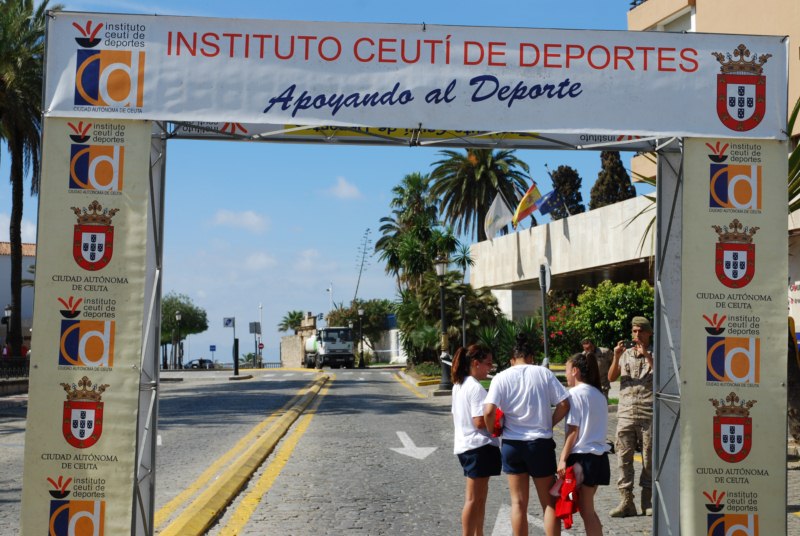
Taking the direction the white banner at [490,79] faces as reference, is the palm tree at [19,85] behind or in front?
behind

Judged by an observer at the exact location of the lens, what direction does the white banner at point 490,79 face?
facing the viewer

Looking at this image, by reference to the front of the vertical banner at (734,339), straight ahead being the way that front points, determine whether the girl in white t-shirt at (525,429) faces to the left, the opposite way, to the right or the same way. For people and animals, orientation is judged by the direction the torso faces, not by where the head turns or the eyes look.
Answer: the opposite way

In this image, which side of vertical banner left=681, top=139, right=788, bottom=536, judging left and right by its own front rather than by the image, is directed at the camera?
front

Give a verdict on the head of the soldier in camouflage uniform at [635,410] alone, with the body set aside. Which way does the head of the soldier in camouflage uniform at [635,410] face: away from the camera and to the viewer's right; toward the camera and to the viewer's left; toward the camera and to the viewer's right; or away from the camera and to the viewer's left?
toward the camera and to the viewer's left

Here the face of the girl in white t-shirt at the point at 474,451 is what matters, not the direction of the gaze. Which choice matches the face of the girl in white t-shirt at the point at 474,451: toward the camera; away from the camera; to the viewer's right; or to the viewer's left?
to the viewer's right

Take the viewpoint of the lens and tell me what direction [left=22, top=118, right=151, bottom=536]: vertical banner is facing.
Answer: facing the viewer

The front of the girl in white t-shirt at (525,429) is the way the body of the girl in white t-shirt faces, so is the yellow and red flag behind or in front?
in front

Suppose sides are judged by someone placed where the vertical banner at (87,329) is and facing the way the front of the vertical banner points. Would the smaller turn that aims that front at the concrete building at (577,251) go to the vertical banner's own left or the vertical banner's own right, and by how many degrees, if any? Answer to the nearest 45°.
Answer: approximately 135° to the vertical banner's own left

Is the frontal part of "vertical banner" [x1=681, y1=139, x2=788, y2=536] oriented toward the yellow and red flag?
no

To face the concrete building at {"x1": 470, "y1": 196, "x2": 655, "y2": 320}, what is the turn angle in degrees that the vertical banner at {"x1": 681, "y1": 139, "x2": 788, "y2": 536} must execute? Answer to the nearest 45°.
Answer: approximately 180°

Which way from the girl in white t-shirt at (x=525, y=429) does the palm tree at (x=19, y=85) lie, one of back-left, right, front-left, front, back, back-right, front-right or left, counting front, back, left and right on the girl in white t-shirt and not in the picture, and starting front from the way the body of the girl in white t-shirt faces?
front-left

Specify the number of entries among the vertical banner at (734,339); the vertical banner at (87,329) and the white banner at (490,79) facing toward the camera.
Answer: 3

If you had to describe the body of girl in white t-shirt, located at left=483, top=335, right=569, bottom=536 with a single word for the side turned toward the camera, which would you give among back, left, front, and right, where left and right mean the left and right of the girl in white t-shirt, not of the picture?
back

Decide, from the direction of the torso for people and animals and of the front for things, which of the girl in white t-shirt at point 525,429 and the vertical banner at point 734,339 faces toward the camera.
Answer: the vertical banner

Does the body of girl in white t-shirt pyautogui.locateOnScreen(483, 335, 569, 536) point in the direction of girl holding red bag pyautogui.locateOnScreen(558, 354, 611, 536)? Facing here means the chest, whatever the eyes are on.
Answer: no

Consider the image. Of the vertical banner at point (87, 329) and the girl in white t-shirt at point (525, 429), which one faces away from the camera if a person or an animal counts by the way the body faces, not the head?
the girl in white t-shirt

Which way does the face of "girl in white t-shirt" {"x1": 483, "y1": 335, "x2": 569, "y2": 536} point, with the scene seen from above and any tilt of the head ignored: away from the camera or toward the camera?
away from the camera

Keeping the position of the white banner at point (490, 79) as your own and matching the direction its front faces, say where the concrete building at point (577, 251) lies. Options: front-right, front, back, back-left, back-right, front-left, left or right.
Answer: back

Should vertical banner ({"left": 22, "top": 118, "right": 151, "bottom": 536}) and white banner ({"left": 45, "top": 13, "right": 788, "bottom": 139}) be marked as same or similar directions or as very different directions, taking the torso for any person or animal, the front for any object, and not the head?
same or similar directions

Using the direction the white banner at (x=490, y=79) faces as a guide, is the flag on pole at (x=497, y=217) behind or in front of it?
behind
